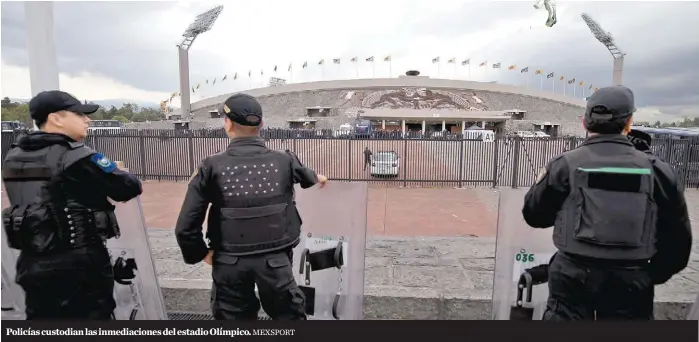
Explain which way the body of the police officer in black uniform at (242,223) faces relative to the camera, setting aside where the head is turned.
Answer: away from the camera

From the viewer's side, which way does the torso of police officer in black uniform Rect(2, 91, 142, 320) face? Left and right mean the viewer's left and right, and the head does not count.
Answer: facing away from the viewer and to the right of the viewer

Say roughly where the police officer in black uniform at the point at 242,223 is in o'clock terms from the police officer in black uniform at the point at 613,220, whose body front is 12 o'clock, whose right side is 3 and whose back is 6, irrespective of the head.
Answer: the police officer in black uniform at the point at 242,223 is roughly at 8 o'clock from the police officer in black uniform at the point at 613,220.

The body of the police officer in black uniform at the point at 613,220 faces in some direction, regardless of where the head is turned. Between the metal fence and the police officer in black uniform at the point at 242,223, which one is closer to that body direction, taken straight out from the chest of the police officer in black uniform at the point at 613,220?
the metal fence

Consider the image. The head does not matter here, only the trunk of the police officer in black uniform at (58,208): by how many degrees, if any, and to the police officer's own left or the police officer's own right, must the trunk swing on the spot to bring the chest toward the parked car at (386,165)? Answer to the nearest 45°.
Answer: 0° — they already face it

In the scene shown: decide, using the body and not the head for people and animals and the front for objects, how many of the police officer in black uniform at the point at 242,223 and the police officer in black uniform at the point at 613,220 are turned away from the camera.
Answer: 2

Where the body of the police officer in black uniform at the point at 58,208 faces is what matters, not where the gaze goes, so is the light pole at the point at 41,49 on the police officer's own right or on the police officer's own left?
on the police officer's own left

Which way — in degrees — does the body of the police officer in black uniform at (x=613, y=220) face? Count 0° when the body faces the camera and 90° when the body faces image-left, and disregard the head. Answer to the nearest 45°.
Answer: approximately 180°

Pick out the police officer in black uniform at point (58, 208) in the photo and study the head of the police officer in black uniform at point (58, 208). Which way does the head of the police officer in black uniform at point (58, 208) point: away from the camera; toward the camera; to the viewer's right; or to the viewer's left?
to the viewer's right

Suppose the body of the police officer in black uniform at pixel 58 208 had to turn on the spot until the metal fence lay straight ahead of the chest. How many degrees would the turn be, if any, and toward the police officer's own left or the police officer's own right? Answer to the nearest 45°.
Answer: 0° — they already face it
